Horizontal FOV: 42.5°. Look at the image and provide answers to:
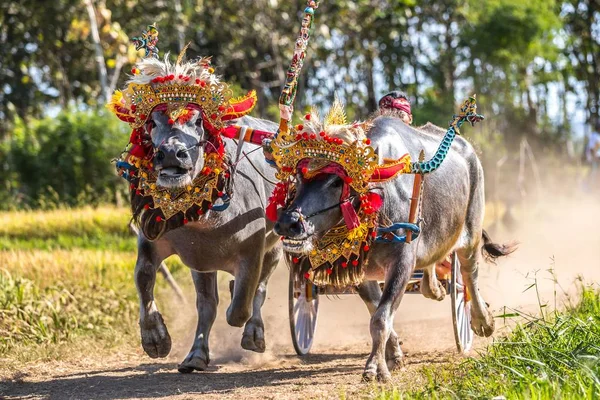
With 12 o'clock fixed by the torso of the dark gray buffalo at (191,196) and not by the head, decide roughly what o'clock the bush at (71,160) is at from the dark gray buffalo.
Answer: The bush is roughly at 4 o'clock from the dark gray buffalo.

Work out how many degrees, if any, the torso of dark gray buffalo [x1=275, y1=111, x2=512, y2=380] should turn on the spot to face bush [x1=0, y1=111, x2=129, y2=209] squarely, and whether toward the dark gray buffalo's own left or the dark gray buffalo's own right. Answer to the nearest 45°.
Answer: approximately 90° to the dark gray buffalo's own right

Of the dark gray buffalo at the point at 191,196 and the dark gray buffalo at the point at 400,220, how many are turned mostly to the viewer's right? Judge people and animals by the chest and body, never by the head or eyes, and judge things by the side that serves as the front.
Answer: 0

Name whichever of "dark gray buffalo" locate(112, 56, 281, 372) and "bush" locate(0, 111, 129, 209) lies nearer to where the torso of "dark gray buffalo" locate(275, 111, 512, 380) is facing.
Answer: the dark gray buffalo

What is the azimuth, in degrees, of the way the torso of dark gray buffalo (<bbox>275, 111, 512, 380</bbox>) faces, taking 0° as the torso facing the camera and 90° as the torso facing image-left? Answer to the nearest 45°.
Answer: approximately 45°

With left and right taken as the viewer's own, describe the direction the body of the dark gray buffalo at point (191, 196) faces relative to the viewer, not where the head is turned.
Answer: facing the viewer and to the left of the viewer
